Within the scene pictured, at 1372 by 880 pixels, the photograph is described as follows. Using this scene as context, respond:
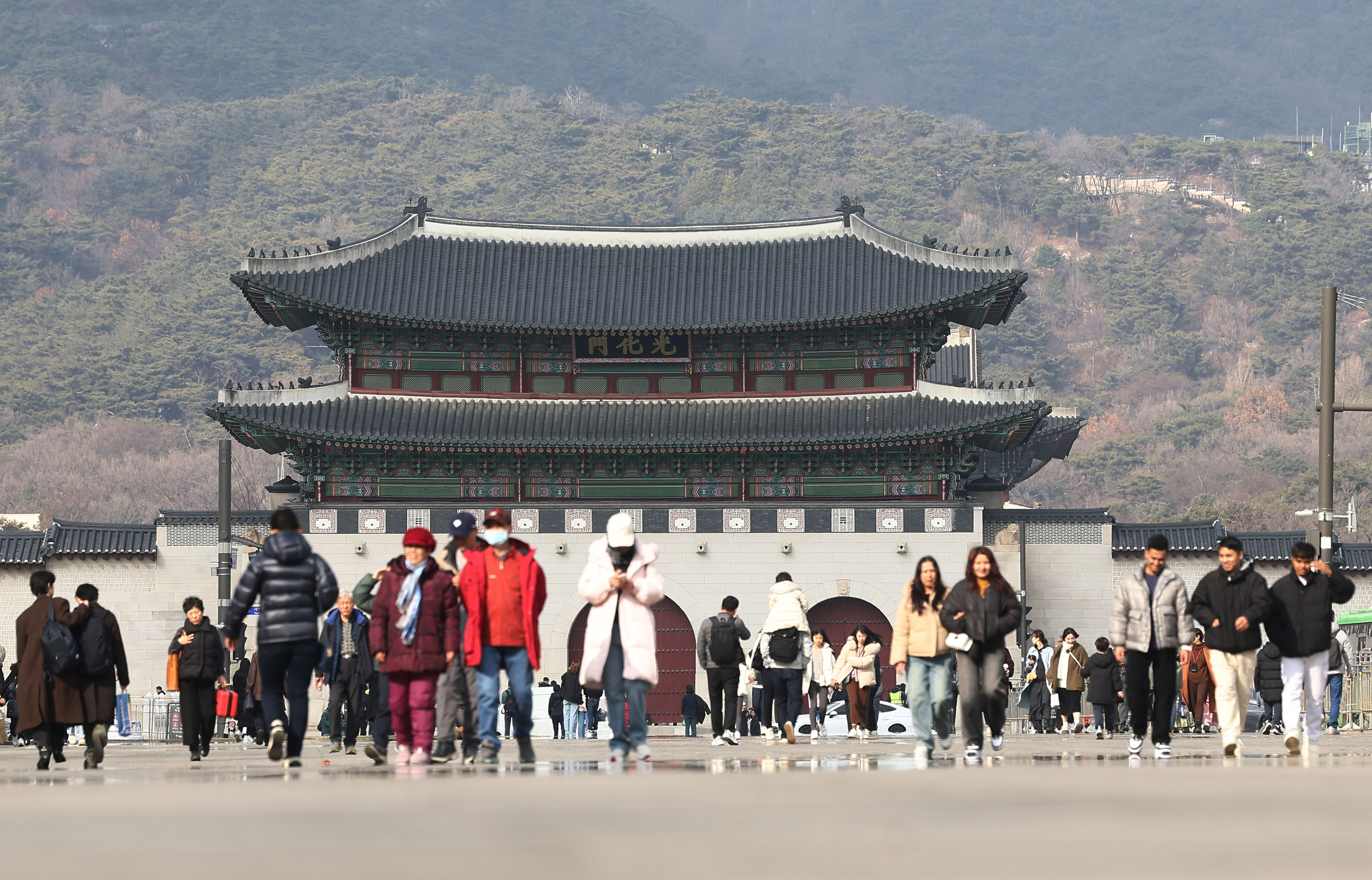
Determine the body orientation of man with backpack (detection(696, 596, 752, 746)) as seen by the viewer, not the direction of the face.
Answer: away from the camera

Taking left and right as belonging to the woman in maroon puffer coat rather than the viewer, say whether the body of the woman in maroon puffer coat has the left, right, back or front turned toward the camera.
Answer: front

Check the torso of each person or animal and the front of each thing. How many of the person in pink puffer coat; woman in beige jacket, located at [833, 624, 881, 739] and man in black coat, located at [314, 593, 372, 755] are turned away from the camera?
0

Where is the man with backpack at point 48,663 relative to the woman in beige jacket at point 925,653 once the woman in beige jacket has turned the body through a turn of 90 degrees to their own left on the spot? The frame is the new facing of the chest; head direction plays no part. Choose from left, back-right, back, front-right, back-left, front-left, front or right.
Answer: back

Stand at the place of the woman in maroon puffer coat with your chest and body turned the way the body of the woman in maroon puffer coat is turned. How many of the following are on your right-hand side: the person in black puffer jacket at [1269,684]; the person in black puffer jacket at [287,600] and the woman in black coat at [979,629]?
1

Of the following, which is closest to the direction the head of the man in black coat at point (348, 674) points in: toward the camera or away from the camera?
toward the camera

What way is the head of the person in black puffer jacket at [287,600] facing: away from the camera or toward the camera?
away from the camera

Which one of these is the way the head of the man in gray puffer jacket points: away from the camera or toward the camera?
toward the camera

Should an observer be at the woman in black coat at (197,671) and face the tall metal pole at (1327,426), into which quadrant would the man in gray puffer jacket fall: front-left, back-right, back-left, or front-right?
front-right

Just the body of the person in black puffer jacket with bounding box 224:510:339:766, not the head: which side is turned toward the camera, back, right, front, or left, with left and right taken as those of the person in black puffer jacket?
back

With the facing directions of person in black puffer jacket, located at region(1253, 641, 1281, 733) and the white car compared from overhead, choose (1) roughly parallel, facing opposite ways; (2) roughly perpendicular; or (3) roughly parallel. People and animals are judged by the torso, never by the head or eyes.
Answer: roughly perpendicular

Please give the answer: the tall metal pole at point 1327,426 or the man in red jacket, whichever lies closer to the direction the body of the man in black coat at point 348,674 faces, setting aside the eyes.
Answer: the man in red jacket

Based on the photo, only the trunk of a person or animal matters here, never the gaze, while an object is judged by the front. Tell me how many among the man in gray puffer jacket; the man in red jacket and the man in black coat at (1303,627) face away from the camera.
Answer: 0

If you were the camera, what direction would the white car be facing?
facing to the left of the viewer

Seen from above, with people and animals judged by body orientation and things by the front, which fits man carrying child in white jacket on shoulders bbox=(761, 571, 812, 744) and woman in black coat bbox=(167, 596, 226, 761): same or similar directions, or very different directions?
very different directions

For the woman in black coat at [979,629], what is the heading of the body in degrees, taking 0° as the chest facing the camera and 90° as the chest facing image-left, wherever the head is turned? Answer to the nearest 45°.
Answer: approximately 0°

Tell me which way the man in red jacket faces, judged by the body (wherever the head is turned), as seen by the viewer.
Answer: toward the camera

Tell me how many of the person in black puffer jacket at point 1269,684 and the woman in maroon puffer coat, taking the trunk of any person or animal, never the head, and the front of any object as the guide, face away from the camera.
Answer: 1

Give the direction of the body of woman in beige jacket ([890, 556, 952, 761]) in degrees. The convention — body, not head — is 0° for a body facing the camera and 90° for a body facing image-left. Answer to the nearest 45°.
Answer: approximately 0°
